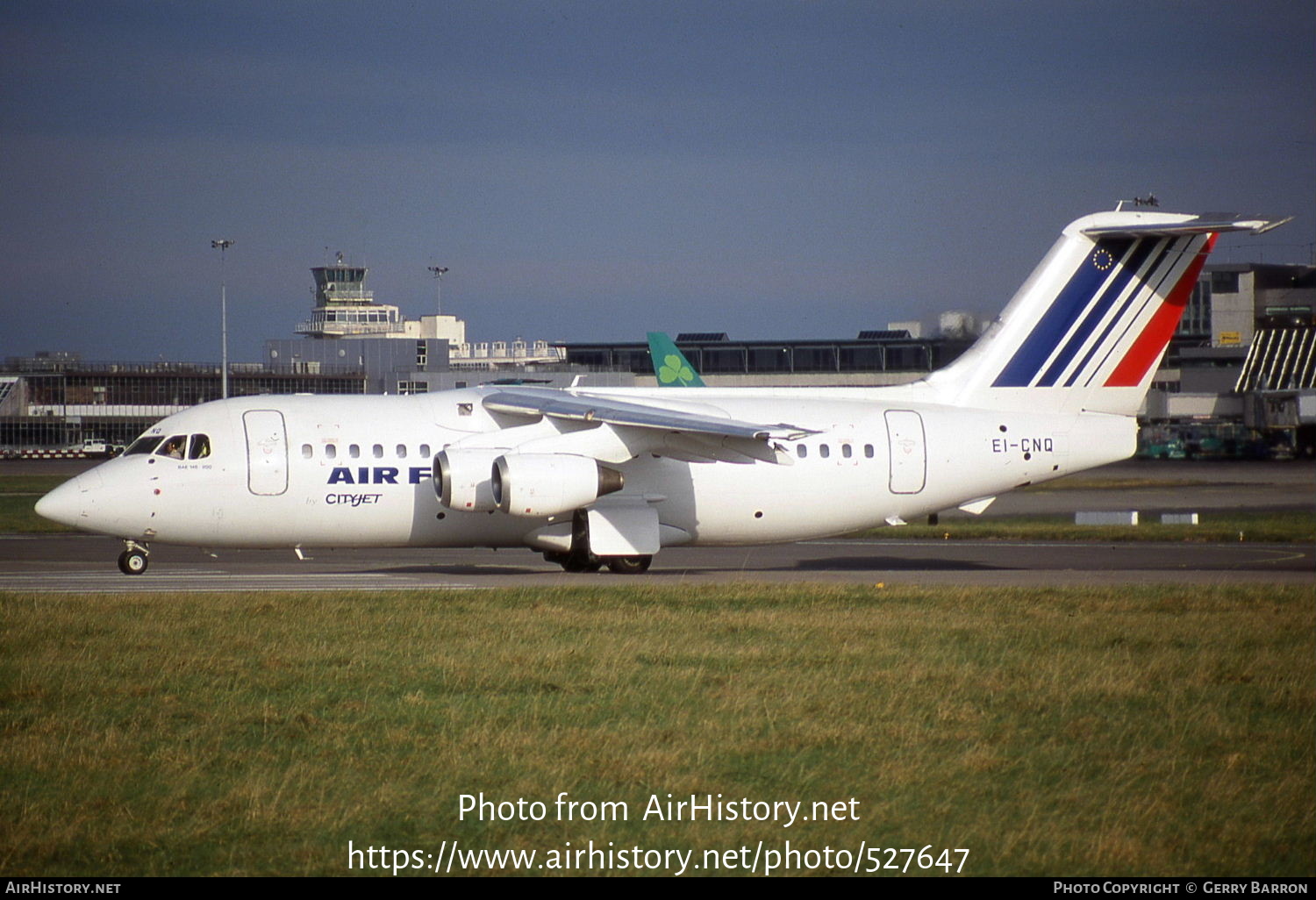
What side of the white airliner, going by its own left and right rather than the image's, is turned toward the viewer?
left
